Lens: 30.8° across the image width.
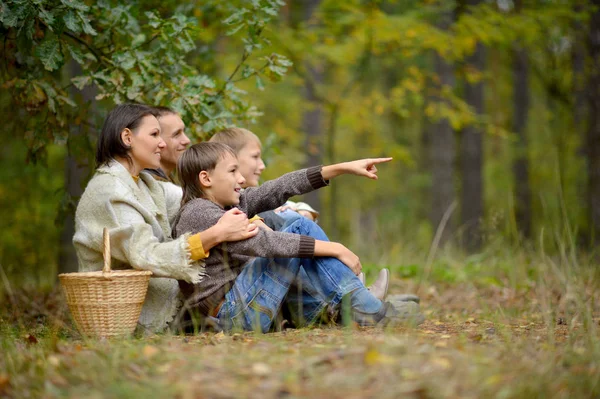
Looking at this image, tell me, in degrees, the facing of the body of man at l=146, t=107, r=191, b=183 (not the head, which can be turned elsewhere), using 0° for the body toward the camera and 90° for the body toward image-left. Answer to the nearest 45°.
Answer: approximately 270°

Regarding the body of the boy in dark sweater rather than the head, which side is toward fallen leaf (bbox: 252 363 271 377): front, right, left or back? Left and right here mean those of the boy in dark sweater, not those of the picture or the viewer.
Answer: right

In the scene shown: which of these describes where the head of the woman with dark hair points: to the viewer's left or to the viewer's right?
to the viewer's right

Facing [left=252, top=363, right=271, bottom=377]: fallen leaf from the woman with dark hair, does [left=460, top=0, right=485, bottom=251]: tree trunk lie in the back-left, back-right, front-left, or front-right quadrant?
back-left

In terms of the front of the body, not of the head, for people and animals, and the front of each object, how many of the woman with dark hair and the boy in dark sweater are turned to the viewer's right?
2

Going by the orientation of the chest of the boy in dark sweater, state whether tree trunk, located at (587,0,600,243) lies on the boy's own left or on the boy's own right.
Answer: on the boy's own left

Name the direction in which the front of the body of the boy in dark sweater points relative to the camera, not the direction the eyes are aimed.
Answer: to the viewer's right

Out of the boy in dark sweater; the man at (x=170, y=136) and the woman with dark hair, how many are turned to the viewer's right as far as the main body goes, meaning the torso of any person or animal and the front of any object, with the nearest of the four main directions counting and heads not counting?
3

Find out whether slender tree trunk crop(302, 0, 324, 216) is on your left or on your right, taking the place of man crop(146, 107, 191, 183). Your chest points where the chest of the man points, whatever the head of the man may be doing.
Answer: on your left

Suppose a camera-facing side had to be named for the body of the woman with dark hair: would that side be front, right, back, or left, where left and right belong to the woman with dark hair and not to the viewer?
right

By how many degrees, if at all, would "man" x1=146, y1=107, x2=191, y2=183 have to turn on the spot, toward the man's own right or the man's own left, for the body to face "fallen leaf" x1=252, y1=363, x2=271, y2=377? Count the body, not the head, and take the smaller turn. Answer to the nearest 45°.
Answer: approximately 90° to the man's own right
